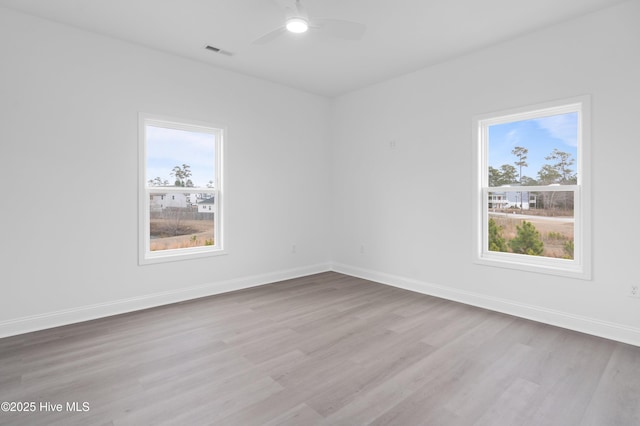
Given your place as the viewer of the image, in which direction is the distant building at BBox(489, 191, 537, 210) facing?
facing the viewer

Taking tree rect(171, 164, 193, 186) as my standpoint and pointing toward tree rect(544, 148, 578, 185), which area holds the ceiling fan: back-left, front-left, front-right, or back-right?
front-right
